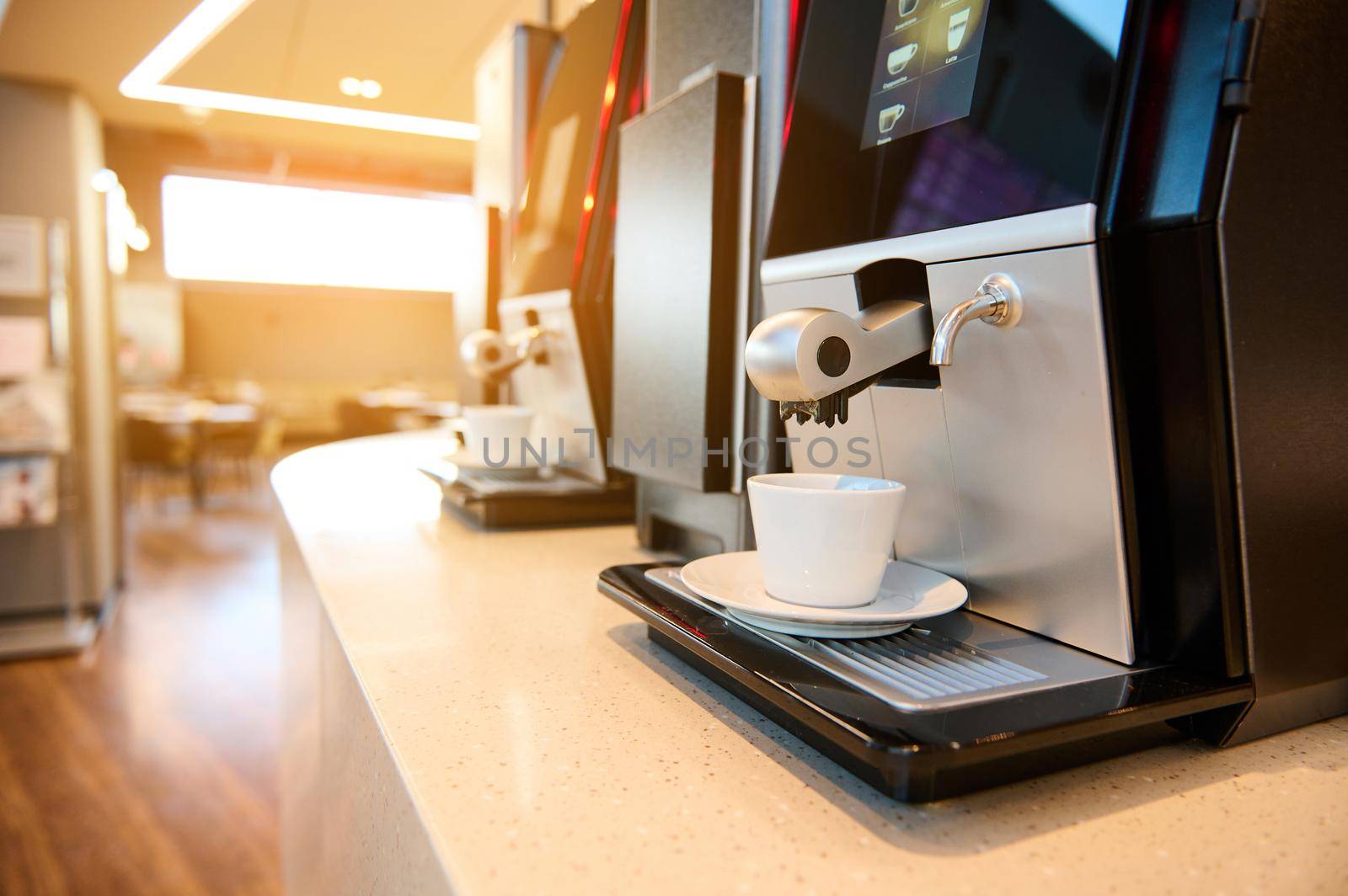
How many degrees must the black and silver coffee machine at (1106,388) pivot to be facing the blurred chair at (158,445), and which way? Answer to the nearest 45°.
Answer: approximately 90° to its right

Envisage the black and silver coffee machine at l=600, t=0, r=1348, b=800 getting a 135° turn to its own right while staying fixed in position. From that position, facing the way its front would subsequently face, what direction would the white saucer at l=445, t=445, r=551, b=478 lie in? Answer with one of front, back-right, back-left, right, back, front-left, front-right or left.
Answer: front-left

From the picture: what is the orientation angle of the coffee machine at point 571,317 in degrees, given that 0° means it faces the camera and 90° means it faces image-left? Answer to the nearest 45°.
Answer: approximately 45°

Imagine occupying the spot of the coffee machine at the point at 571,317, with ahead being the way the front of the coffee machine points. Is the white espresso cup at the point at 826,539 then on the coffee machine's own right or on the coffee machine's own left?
on the coffee machine's own left

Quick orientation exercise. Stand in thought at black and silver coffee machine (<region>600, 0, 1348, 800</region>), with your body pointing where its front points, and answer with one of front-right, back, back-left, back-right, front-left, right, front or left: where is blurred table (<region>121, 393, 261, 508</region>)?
right

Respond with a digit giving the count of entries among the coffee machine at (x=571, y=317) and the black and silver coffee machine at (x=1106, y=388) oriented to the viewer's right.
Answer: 0

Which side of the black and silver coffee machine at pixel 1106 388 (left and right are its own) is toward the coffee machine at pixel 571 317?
right

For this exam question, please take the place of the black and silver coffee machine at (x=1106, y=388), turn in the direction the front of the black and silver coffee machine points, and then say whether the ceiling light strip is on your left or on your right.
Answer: on your right

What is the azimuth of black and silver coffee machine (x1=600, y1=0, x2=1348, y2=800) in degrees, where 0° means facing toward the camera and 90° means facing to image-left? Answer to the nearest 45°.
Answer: approximately 45°

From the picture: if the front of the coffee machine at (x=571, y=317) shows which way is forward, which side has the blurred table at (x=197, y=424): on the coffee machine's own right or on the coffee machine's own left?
on the coffee machine's own right
